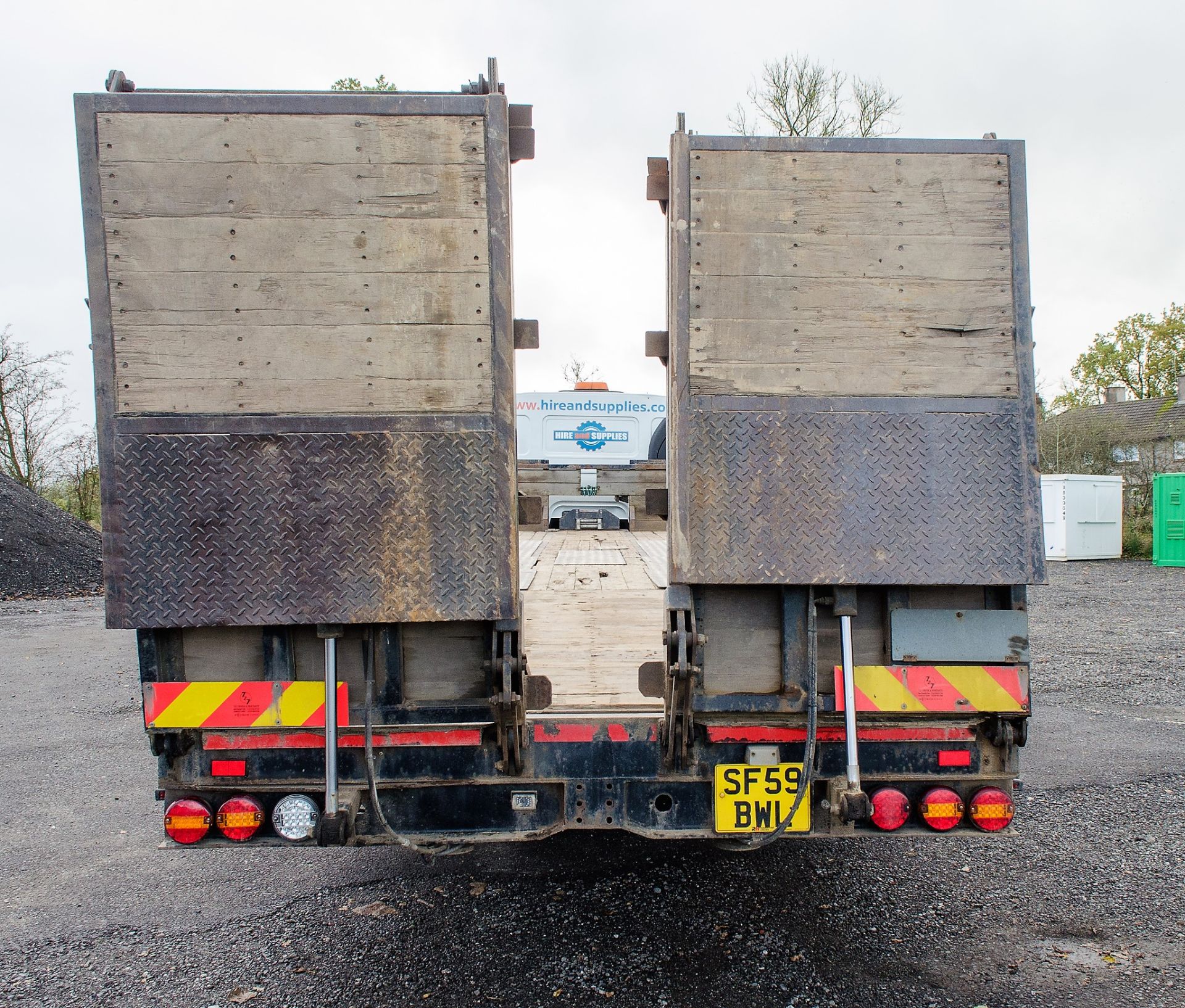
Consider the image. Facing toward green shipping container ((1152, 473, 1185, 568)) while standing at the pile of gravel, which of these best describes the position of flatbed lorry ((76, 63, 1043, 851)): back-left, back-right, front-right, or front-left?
front-right

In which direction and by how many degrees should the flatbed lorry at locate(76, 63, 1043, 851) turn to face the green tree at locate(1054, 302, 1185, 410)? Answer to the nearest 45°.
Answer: approximately 45° to its right

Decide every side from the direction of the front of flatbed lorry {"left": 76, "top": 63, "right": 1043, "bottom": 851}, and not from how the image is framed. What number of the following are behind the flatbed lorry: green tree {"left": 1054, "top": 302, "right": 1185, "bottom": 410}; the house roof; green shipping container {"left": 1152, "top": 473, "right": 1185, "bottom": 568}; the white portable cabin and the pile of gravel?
0

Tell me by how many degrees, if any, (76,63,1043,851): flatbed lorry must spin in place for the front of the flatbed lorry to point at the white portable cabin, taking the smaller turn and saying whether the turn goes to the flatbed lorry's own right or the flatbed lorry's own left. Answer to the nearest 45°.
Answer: approximately 45° to the flatbed lorry's own right

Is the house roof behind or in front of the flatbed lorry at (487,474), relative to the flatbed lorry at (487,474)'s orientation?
in front

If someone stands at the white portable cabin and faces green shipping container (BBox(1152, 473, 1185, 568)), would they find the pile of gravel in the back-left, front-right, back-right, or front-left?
back-right

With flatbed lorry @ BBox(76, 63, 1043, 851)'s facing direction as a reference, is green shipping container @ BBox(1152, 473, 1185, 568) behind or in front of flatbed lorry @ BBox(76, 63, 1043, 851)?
in front

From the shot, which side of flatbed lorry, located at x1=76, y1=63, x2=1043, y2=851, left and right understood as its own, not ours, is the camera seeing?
back

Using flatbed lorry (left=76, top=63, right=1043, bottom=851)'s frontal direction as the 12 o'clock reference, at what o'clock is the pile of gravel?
The pile of gravel is roughly at 11 o'clock from the flatbed lorry.
